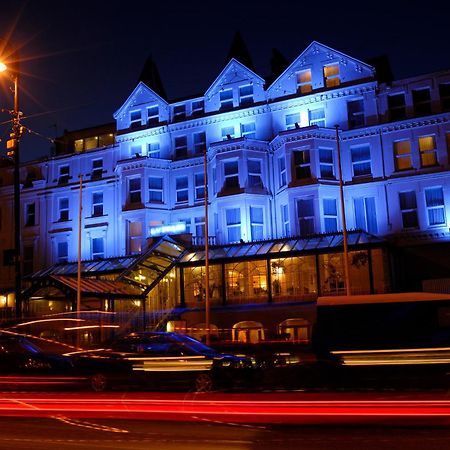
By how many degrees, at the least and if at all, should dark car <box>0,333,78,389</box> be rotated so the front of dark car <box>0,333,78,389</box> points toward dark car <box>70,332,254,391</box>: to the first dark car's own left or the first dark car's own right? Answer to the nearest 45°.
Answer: approximately 45° to the first dark car's own right

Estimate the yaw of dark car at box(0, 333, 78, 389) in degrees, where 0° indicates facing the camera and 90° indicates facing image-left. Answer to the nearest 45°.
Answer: approximately 270°

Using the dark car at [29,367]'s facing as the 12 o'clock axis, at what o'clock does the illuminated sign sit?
The illuminated sign is roughly at 10 o'clock from the dark car.
